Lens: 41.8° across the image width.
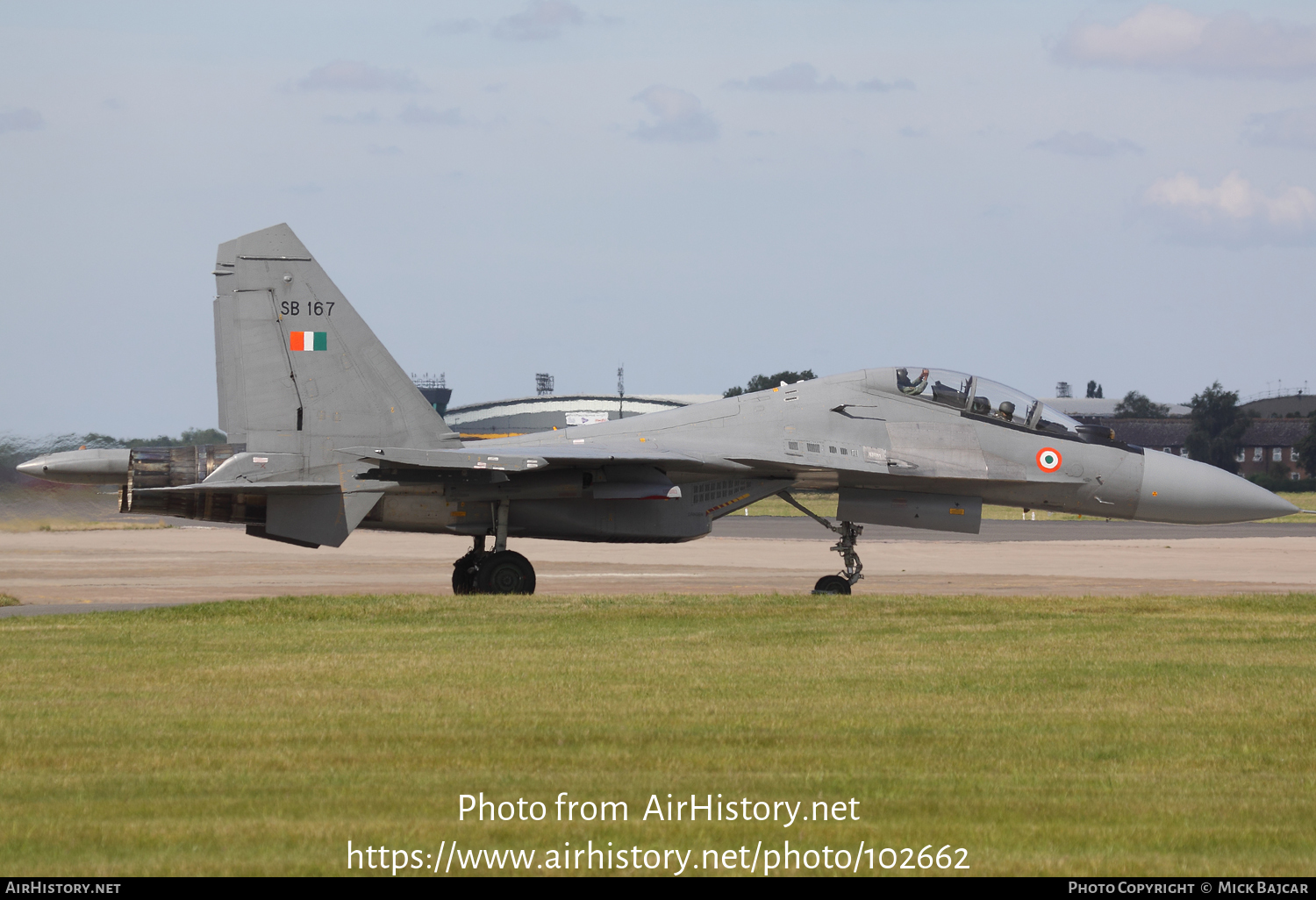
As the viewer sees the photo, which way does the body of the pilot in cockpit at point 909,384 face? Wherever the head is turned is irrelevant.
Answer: to the viewer's right

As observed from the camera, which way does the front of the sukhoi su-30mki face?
facing to the right of the viewer
